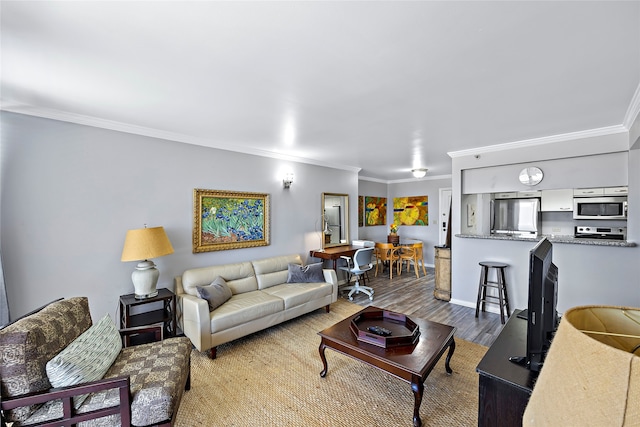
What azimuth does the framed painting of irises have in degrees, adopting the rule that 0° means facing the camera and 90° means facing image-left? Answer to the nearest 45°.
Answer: approximately 315°

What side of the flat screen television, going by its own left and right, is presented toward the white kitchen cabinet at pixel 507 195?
right

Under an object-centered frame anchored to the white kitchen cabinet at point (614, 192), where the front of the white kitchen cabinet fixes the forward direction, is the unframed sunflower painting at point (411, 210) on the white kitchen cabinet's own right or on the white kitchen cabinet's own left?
on the white kitchen cabinet's own right

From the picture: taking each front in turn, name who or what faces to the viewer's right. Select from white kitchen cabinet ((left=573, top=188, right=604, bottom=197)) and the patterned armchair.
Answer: the patterned armchair

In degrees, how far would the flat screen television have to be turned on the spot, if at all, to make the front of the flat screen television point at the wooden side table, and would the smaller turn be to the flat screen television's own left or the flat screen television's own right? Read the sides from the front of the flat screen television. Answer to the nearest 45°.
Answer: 0° — it already faces it

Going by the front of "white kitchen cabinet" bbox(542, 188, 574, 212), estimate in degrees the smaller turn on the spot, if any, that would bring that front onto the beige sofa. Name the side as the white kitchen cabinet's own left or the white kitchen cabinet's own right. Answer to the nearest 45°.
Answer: approximately 45° to the white kitchen cabinet's own right

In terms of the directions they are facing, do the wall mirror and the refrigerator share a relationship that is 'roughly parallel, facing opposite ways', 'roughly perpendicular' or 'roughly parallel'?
roughly perpendicular

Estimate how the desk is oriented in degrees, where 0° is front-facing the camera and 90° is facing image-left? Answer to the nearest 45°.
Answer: approximately 315°

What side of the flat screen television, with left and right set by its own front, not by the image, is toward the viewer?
left
